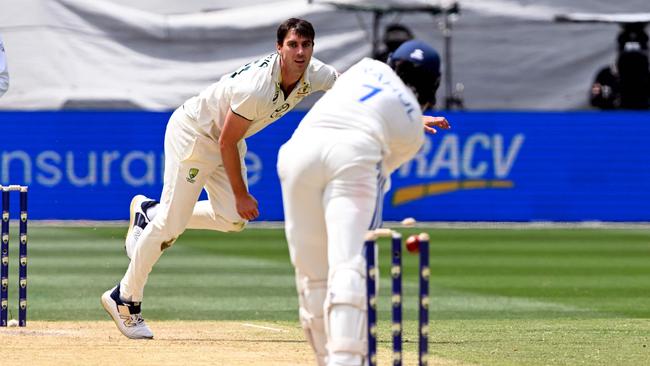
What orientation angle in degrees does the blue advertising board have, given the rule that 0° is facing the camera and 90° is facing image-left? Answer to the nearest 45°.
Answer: approximately 0°

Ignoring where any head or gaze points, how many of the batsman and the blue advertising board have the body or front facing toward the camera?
1

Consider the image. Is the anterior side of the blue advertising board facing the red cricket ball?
yes

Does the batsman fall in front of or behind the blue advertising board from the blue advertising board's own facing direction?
in front

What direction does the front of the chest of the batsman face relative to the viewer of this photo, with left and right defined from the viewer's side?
facing away from the viewer and to the right of the viewer

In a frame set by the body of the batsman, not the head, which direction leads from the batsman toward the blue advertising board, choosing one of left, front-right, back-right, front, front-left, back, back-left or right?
front-left
